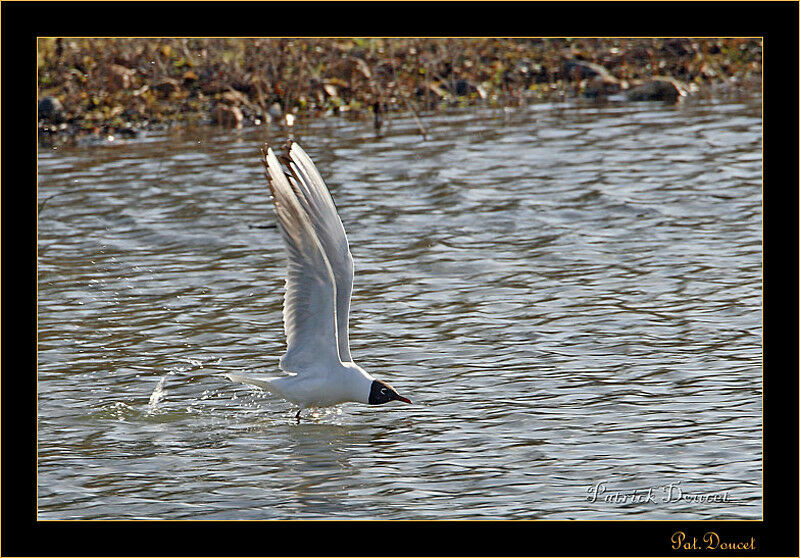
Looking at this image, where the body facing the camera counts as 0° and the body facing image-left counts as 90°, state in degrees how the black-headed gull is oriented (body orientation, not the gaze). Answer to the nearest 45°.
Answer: approximately 270°
